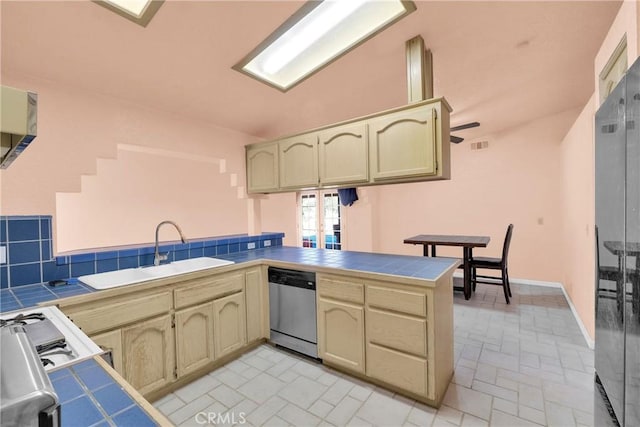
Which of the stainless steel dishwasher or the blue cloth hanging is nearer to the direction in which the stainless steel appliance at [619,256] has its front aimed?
the stainless steel dishwasher

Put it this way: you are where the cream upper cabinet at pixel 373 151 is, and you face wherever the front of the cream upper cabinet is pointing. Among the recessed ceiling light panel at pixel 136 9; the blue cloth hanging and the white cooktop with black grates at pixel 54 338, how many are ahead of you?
2

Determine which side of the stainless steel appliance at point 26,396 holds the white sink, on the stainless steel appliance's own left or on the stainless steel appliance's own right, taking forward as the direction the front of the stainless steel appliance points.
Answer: on the stainless steel appliance's own left

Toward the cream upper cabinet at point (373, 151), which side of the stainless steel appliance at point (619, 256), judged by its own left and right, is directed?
front

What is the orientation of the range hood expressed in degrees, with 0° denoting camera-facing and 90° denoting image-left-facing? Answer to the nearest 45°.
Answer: approximately 270°

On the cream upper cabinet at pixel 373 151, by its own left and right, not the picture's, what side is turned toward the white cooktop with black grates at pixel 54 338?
front

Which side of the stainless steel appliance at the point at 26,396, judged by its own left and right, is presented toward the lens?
right

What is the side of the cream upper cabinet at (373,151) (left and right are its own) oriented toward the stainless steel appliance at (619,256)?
left

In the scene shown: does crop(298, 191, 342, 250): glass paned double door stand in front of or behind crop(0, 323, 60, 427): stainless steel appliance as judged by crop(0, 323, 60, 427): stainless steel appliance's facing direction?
in front

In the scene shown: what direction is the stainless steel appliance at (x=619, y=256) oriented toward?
to the viewer's left

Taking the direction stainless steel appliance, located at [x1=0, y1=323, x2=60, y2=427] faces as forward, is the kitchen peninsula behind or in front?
in front

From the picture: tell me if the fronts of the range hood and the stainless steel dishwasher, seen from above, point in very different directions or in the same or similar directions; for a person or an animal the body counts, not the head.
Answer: very different directions
